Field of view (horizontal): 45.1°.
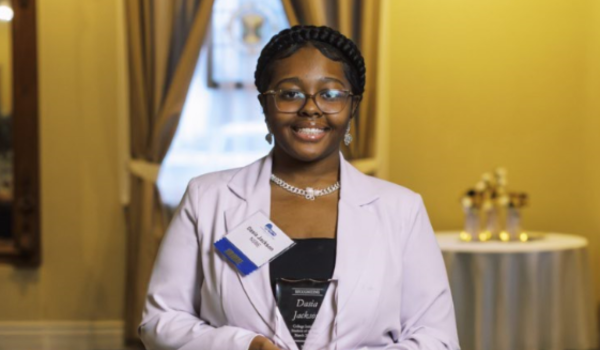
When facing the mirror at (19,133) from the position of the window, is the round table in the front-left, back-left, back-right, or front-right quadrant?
back-left

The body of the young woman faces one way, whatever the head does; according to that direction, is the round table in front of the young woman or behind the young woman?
behind

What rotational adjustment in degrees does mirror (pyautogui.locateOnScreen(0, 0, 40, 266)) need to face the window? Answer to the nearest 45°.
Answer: approximately 45° to its left

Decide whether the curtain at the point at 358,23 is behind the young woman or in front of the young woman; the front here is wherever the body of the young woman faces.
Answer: behind

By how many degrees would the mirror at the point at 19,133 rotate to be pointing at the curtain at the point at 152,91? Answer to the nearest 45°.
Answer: approximately 45° to its left

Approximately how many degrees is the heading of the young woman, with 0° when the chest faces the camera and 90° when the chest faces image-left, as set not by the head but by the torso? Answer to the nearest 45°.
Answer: approximately 0°

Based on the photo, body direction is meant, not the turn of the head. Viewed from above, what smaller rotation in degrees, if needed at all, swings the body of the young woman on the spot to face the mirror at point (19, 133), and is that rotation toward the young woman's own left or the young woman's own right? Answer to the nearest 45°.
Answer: approximately 135° to the young woman's own right

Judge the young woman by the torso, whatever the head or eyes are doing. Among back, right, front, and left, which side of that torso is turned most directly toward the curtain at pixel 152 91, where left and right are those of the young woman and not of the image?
back
